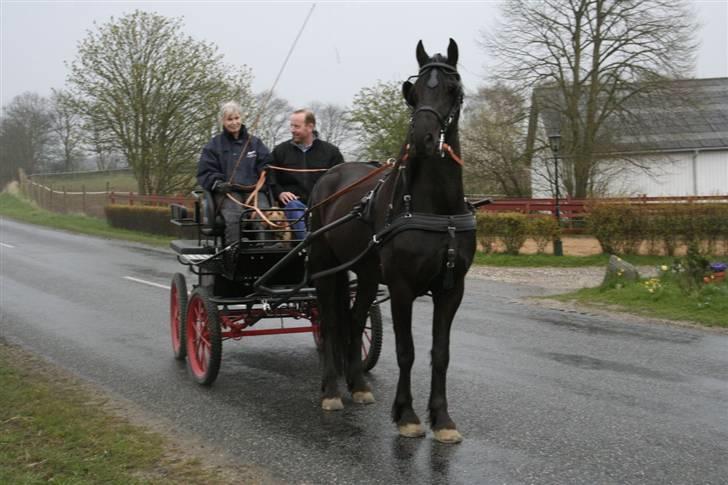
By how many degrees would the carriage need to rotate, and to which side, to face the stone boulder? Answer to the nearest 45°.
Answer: approximately 90° to its left

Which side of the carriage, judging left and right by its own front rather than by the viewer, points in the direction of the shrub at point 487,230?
left

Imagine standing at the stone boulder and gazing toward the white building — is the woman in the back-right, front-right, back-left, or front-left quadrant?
back-left

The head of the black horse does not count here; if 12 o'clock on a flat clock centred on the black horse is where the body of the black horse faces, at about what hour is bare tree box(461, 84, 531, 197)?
The bare tree is roughly at 8 o'clock from the black horse.

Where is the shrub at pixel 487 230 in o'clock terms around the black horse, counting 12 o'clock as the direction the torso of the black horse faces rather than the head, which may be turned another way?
The shrub is roughly at 8 o'clock from the black horse.

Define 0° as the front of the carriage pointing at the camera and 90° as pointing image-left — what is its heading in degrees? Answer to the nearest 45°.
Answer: approximately 315°

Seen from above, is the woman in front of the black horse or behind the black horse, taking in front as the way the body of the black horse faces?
behind

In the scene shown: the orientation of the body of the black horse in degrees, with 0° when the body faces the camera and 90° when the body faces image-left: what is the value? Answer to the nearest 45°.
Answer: approximately 315°
